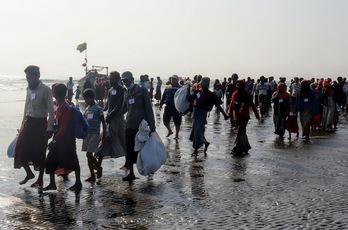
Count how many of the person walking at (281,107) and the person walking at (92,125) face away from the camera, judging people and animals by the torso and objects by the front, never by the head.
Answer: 0

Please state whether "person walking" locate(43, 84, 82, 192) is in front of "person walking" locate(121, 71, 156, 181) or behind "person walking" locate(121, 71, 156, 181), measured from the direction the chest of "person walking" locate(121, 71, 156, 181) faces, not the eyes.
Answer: in front

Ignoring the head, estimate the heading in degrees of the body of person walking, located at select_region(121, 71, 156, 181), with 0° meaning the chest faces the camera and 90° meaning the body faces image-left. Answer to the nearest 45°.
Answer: approximately 45°

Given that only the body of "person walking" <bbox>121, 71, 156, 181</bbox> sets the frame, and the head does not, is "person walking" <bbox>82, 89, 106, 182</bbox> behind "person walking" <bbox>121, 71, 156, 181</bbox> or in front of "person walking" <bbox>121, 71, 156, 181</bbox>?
in front

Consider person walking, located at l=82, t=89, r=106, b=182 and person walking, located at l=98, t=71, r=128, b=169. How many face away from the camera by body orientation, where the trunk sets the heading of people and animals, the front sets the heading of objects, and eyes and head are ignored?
0

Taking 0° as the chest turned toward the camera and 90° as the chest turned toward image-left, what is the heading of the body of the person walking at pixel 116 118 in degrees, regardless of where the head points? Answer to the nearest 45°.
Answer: approximately 45°

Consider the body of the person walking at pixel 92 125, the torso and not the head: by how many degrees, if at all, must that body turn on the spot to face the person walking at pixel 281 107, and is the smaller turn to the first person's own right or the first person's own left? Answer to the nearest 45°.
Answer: approximately 180°

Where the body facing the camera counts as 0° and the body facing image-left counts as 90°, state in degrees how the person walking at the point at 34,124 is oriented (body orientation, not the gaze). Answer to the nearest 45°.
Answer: approximately 45°

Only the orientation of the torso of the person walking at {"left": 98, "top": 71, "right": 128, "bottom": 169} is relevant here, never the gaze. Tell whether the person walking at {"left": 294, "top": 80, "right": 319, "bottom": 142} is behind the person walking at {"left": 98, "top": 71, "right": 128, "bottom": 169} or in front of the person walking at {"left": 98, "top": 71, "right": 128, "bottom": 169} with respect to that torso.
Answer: behind
